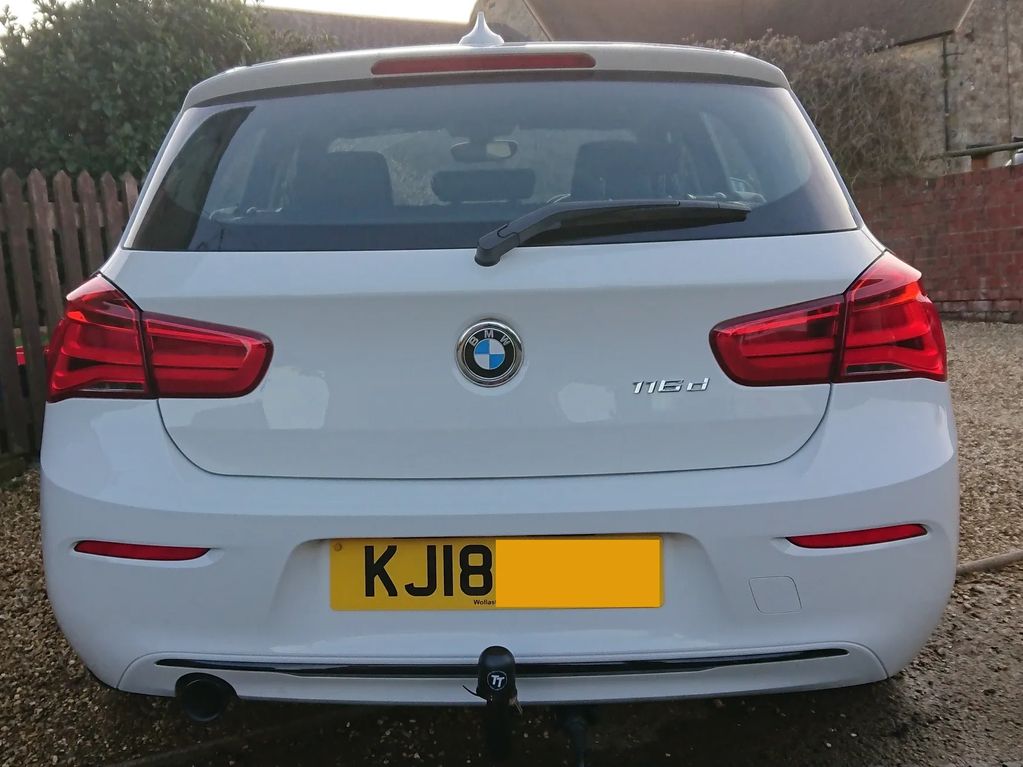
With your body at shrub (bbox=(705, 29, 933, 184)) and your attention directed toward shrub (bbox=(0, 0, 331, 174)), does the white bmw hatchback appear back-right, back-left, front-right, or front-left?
front-left

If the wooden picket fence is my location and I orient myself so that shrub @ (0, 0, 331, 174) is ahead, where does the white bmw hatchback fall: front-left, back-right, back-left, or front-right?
back-right

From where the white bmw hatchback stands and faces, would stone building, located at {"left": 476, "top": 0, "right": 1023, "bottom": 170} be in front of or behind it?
in front

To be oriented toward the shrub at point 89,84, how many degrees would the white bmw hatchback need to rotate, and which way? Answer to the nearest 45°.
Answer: approximately 45° to its left

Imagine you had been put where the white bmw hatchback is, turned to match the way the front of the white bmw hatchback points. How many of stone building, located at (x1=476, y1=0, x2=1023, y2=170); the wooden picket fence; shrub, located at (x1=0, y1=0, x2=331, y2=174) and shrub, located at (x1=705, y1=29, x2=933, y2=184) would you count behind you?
0

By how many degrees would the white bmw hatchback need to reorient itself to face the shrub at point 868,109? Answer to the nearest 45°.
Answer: approximately 45° to its right

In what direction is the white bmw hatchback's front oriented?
away from the camera

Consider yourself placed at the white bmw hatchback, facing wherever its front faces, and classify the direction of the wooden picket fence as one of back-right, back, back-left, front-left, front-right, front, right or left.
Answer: front-left
